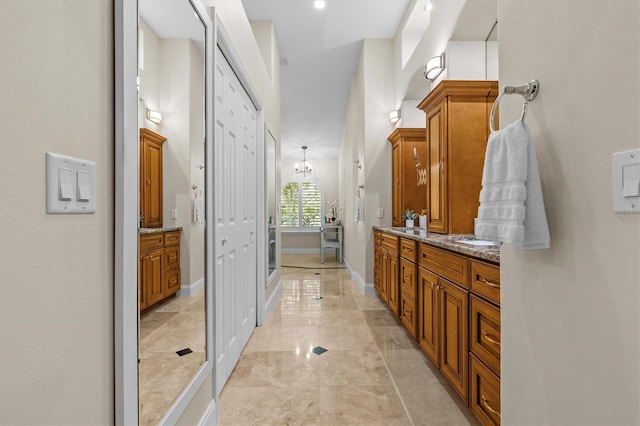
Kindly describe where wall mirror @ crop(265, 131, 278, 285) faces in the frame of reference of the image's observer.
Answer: facing to the right of the viewer

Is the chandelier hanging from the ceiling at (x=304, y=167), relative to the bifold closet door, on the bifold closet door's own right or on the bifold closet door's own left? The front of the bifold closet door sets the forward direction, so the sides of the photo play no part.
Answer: on the bifold closet door's own left

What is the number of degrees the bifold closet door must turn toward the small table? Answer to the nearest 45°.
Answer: approximately 45° to its left

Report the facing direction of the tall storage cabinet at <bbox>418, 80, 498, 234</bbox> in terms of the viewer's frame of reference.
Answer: facing the viewer and to the left of the viewer

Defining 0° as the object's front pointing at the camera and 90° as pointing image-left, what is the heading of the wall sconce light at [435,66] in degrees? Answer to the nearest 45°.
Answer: approximately 45°

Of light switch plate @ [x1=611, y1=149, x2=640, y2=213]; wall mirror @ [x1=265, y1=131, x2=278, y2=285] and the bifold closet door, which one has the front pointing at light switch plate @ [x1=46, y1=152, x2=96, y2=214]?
light switch plate @ [x1=611, y1=149, x2=640, y2=213]

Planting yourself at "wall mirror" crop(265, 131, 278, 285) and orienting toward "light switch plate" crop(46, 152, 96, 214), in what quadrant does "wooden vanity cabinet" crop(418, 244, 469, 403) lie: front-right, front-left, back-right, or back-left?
front-left

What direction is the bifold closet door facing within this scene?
to the viewer's right

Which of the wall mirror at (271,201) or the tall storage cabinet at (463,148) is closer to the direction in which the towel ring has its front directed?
the wall mirror

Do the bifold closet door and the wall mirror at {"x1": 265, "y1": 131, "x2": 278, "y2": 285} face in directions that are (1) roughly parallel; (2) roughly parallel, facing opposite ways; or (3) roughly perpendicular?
roughly parallel

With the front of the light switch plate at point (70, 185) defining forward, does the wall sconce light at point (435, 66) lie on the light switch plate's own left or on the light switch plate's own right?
on the light switch plate's own left

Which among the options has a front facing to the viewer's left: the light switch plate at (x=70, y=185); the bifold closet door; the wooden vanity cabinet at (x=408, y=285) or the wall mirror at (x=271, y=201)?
the wooden vanity cabinet

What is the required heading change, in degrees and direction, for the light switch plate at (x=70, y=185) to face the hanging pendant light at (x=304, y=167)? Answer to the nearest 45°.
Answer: approximately 90° to its left

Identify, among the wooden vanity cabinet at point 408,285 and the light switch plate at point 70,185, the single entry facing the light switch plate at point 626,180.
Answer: the light switch plate at point 70,185

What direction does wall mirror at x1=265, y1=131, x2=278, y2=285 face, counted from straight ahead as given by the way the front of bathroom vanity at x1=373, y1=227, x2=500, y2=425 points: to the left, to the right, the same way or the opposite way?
the opposite way

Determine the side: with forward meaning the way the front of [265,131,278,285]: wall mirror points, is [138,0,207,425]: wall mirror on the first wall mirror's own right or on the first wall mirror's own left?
on the first wall mirror's own right

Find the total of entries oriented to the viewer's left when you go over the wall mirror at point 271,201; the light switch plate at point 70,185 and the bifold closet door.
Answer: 0
